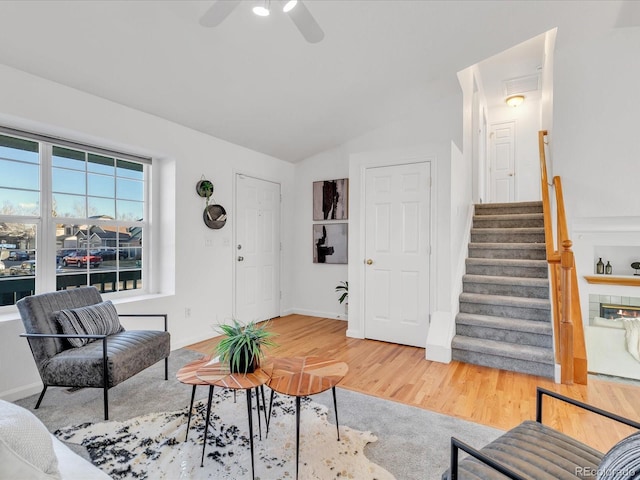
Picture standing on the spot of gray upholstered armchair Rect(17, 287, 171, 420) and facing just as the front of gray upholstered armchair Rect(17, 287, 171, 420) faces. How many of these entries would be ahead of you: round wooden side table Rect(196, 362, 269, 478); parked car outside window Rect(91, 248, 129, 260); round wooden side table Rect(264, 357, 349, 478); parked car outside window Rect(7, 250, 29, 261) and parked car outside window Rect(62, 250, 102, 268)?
2

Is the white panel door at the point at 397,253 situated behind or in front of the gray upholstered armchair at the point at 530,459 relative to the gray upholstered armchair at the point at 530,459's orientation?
in front

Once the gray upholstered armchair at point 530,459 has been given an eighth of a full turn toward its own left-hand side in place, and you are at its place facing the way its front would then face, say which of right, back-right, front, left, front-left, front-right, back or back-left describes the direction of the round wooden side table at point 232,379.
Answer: front

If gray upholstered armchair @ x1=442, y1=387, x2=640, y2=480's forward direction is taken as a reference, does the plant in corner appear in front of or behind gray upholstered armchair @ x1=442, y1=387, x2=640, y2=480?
in front

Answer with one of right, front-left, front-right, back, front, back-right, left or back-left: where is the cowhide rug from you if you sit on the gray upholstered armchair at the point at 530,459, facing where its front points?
front-left

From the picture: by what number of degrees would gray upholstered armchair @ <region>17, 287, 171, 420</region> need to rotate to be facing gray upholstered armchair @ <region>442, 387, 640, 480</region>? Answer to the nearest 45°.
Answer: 0° — it already faces it

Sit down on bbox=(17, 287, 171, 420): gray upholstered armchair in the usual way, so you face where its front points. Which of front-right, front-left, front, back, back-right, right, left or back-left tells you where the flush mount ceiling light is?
front-left

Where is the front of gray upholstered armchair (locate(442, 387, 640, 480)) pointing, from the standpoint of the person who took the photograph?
facing away from the viewer and to the left of the viewer

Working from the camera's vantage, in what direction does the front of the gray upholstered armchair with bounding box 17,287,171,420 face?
facing the viewer and to the right of the viewer

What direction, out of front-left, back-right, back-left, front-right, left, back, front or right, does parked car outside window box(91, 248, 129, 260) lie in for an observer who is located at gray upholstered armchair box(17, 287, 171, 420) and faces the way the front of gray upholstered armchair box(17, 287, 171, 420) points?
back-left
